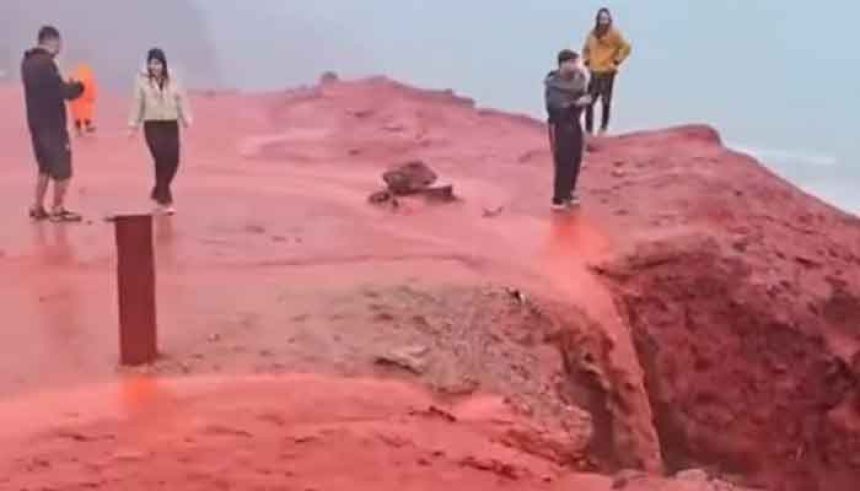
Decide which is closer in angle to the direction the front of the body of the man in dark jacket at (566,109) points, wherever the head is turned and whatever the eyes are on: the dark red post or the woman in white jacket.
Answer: the dark red post

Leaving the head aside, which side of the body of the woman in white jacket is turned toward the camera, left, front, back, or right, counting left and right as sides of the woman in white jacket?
front

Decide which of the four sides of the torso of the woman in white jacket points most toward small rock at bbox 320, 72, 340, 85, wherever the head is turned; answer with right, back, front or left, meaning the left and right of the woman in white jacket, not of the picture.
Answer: back

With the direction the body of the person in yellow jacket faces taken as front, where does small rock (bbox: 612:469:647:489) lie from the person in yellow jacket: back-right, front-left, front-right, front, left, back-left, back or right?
front

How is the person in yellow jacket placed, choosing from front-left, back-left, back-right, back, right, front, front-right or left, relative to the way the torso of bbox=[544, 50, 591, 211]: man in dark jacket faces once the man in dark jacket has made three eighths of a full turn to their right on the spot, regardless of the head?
right

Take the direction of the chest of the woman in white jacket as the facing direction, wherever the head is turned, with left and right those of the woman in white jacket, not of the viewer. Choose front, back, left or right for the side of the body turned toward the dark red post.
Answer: front

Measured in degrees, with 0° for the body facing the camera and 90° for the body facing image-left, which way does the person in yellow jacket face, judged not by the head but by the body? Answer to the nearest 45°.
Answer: approximately 0°

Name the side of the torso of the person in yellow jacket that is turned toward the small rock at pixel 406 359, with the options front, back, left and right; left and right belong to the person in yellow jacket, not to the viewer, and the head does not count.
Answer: front

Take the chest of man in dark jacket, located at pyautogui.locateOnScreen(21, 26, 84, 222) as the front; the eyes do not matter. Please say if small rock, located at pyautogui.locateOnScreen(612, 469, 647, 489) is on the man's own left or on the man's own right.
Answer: on the man's own right

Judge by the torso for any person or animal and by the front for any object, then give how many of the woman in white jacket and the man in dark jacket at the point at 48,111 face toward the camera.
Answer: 1

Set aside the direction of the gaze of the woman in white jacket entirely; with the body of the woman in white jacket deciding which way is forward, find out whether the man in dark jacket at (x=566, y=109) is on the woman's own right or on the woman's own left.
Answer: on the woman's own left

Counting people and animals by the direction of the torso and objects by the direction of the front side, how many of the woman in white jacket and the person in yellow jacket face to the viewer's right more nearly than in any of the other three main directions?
0

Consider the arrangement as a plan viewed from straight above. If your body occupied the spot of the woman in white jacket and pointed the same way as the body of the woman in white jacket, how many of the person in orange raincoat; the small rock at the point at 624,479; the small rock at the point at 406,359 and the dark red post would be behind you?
1
